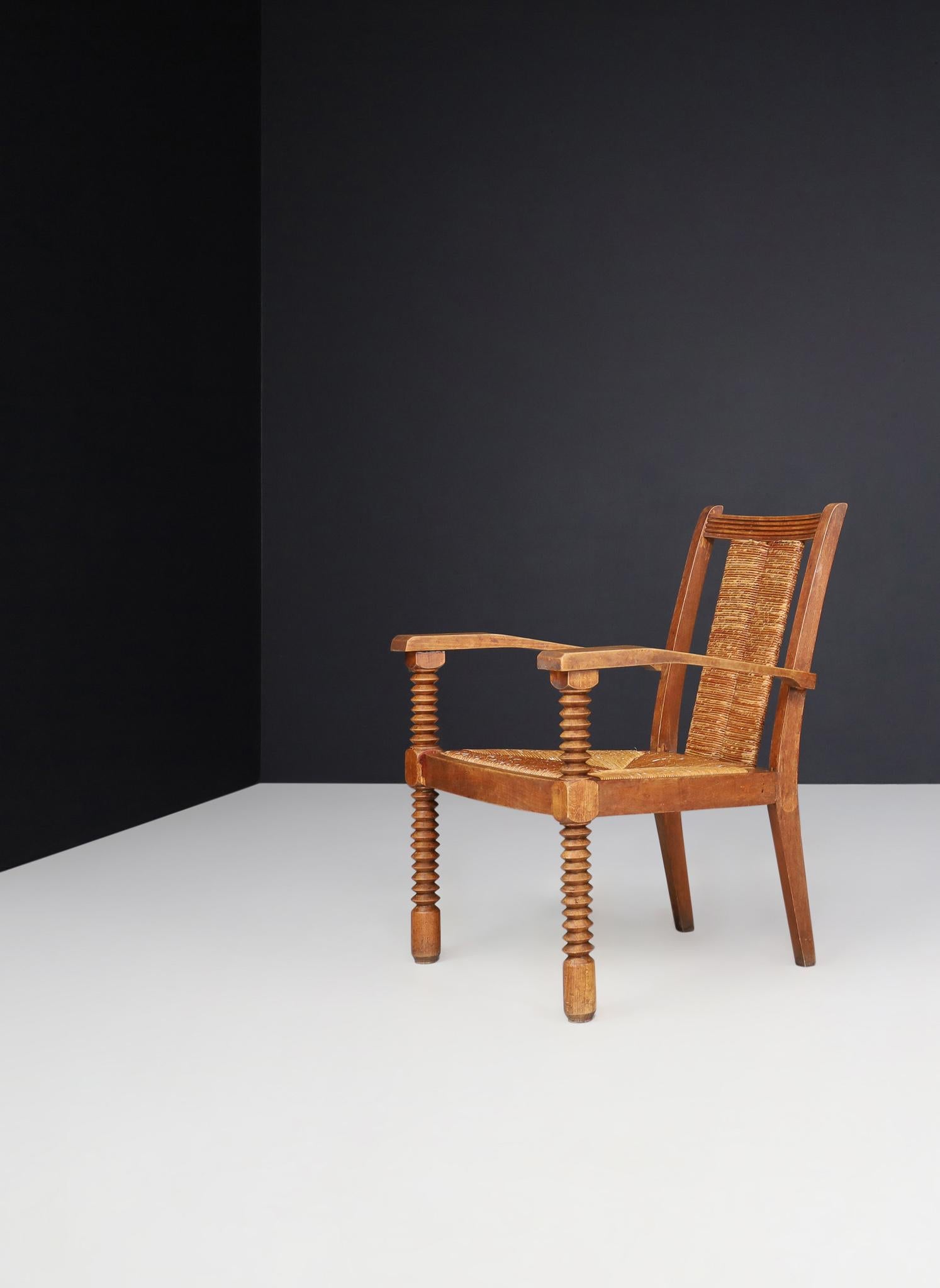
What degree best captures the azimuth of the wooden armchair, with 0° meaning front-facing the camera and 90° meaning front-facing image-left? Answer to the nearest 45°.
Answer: approximately 45°
